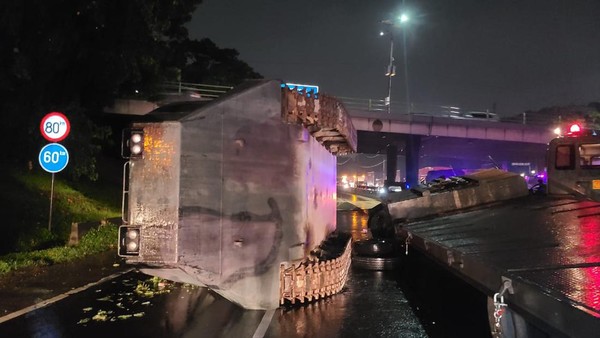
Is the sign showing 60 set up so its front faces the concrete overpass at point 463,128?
no

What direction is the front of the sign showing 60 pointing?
toward the camera

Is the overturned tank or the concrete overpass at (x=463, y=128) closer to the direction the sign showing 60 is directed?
the overturned tank

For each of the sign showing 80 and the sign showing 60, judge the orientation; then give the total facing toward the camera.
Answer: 2

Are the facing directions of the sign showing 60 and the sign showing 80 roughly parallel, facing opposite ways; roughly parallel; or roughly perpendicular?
roughly parallel
